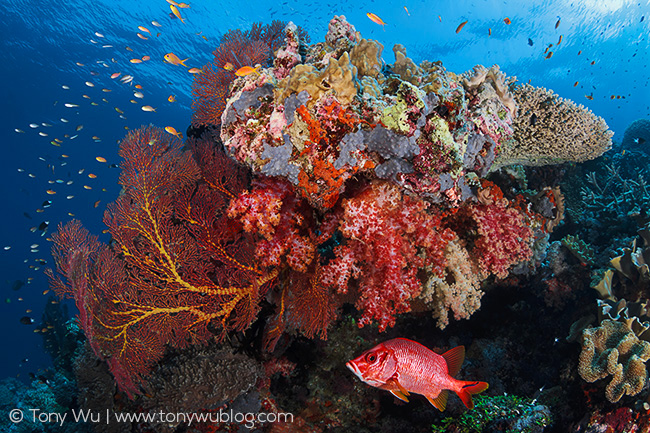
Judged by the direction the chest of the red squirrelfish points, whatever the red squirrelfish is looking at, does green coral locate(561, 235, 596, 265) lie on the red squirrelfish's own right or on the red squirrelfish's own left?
on the red squirrelfish's own right

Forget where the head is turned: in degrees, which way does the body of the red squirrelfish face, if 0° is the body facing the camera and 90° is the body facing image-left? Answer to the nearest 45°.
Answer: approximately 90°
